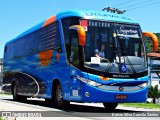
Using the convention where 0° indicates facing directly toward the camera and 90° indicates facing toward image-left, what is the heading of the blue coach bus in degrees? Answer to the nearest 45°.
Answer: approximately 315°
